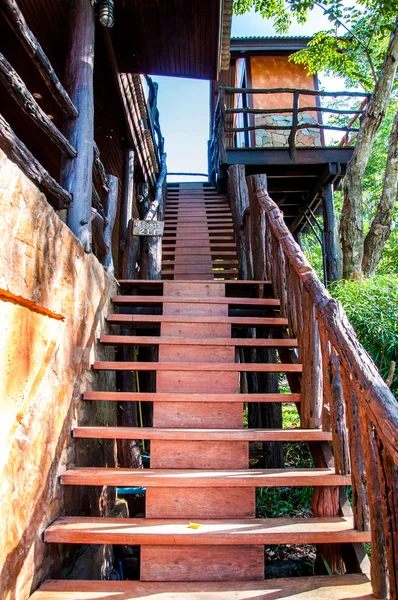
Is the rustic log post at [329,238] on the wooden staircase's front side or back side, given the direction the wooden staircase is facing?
on the back side

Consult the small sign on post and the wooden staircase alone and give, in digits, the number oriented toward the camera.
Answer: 2

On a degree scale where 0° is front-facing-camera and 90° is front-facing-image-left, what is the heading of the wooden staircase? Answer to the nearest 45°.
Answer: approximately 0°

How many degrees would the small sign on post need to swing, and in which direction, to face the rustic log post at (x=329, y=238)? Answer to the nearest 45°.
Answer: approximately 135° to its left
